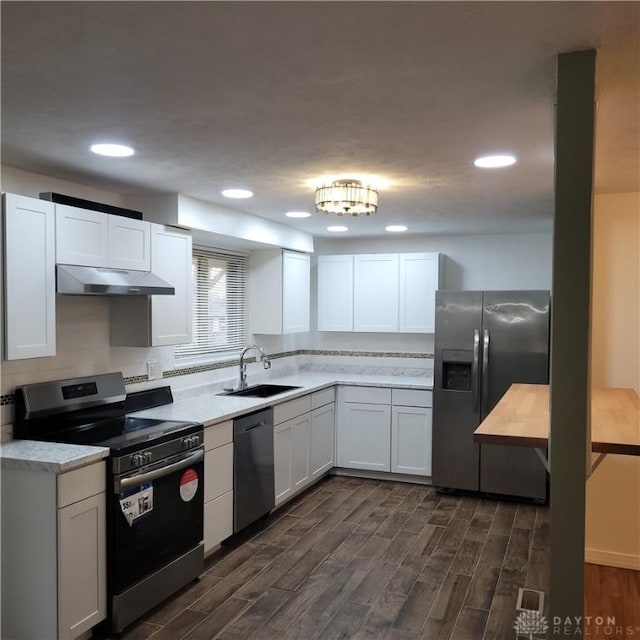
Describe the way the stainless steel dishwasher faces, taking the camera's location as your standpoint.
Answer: facing the viewer and to the right of the viewer

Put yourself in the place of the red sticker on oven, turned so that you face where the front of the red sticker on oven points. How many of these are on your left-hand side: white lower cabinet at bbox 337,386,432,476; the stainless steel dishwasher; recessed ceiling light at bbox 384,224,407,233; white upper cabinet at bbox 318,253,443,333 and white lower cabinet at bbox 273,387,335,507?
5

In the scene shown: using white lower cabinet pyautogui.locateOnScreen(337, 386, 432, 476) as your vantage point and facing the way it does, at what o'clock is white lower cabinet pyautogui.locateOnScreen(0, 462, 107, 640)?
white lower cabinet pyautogui.locateOnScreen(0, 462, 107, 640) is roughly at 1 o'clock from white lower cabinet pyautogui.locateOnScreen(337, 386, 432, 476).

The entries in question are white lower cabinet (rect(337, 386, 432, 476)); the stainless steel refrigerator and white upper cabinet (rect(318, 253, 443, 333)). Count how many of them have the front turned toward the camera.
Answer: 3

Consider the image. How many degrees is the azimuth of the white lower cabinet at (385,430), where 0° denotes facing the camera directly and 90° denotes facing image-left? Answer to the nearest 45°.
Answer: approximately 0°

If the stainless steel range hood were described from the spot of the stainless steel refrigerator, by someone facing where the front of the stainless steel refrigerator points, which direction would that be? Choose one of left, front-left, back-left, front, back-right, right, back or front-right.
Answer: front-right

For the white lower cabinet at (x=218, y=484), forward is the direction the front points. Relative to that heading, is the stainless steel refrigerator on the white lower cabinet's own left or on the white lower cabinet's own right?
on the white lower cabinet's own left
